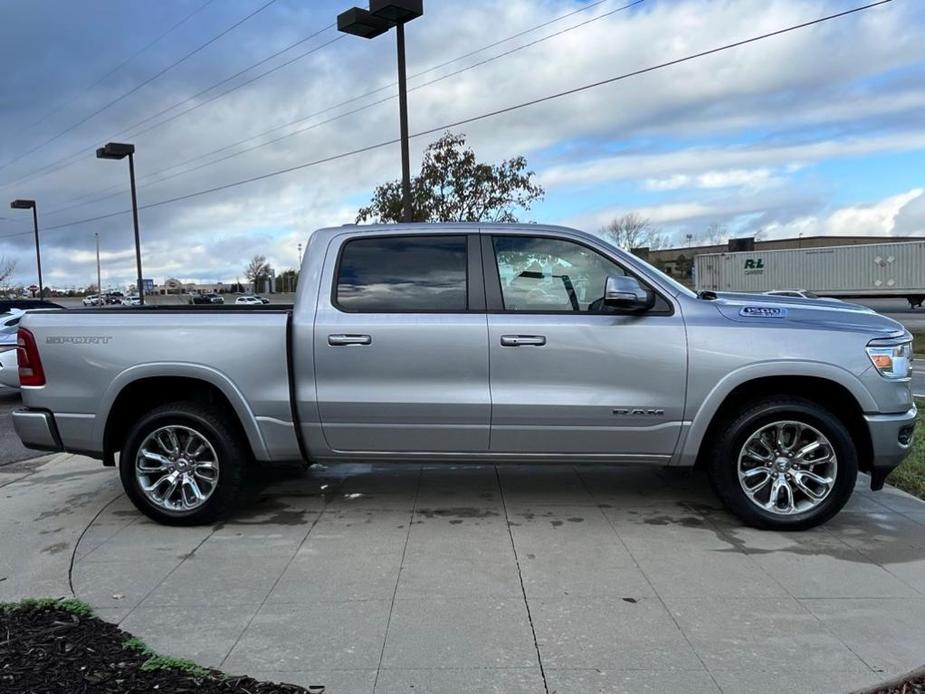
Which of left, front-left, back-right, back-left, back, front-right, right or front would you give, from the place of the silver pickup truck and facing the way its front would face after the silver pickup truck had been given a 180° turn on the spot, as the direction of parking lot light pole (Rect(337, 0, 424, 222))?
right

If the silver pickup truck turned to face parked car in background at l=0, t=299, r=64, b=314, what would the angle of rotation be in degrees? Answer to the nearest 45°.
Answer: approximately 135° to its left

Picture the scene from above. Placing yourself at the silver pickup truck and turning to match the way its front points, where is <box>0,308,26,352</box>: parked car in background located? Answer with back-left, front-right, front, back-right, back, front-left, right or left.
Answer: back-left

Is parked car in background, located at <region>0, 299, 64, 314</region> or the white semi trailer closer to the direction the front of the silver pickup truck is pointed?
the white semi trailer

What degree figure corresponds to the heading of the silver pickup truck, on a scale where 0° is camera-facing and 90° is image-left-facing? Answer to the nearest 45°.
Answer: approximately 270°

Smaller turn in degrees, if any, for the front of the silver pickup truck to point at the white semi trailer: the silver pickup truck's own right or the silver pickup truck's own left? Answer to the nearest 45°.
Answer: approximately 45° to the silver pickup truck's own left

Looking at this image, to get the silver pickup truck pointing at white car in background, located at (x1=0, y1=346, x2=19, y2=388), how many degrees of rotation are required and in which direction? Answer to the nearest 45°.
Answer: approximately 135° to its left
